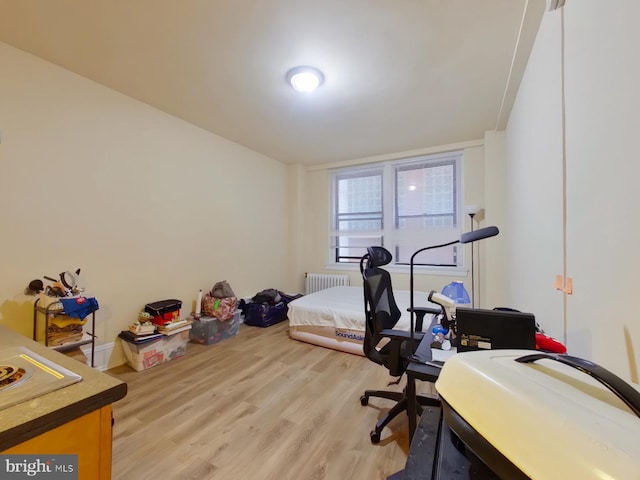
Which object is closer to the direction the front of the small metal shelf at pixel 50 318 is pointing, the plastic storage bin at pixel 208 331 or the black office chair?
the black office chair

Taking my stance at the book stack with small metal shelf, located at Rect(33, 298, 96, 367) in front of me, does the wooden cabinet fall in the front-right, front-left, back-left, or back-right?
front-left

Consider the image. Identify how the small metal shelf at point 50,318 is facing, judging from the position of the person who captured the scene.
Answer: facing the viewer and to the right of the viewer

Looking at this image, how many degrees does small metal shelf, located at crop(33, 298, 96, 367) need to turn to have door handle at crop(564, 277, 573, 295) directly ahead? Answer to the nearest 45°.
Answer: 0° — it already faces it

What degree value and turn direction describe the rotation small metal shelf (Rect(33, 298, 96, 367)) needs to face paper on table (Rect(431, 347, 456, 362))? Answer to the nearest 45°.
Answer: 0° — it already faces it

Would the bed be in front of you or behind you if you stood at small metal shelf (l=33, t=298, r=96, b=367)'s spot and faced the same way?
in front

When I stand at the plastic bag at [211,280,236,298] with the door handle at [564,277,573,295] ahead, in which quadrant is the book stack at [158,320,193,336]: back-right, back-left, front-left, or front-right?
front-right

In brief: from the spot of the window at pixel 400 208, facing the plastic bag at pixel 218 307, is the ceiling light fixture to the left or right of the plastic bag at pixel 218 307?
left

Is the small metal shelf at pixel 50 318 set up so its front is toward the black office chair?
yes

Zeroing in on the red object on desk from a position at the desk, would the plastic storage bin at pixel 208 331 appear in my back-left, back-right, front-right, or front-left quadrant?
back-left

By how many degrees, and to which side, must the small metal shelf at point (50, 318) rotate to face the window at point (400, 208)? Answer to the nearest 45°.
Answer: approximately 45° to its left

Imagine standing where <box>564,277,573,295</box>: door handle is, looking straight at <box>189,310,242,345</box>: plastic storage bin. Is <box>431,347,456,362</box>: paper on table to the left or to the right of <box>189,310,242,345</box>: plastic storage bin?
left

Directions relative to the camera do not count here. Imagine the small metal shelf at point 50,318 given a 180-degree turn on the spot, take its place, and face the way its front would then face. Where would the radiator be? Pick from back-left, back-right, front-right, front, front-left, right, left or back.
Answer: back-right

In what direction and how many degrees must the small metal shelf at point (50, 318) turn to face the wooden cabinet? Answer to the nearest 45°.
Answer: approximately 45° to its right

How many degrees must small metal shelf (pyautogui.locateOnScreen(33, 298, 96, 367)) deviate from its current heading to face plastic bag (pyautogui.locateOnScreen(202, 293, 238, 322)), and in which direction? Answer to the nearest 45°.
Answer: approximately 45° to its left

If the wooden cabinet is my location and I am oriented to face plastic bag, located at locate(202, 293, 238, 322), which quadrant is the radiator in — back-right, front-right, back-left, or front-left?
front-right

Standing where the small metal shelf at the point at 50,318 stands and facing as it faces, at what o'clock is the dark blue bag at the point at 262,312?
The dark blue bag is roughly at 10 o'clock from the small metal shelf.
